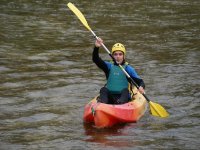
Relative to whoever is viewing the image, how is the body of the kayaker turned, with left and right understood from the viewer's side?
facing the viewer
